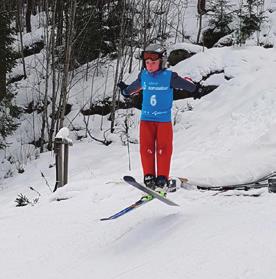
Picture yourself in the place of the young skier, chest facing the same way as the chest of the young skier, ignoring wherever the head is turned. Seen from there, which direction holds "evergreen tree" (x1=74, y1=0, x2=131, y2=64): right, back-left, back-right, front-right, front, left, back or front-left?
back

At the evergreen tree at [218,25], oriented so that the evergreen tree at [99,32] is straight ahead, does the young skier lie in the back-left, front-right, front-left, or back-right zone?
front-left

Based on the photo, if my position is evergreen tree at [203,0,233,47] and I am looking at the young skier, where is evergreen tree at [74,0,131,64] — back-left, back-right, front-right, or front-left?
front-right

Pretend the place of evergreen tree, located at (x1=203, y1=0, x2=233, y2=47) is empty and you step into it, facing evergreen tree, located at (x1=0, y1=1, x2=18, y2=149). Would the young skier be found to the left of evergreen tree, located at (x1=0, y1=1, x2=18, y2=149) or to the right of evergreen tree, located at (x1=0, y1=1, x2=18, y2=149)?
left

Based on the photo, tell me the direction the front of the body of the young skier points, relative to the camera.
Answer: toward the camera

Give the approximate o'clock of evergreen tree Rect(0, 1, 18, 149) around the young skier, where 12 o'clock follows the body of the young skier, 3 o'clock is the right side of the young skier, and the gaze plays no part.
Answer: The evergreen tree is roughly at 5 o'clock from the young skier.

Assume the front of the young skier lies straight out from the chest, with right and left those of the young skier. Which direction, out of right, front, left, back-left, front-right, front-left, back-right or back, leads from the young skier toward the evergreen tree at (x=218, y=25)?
back

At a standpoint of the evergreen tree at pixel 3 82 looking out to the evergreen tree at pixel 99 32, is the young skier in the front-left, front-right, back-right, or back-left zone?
back-right
